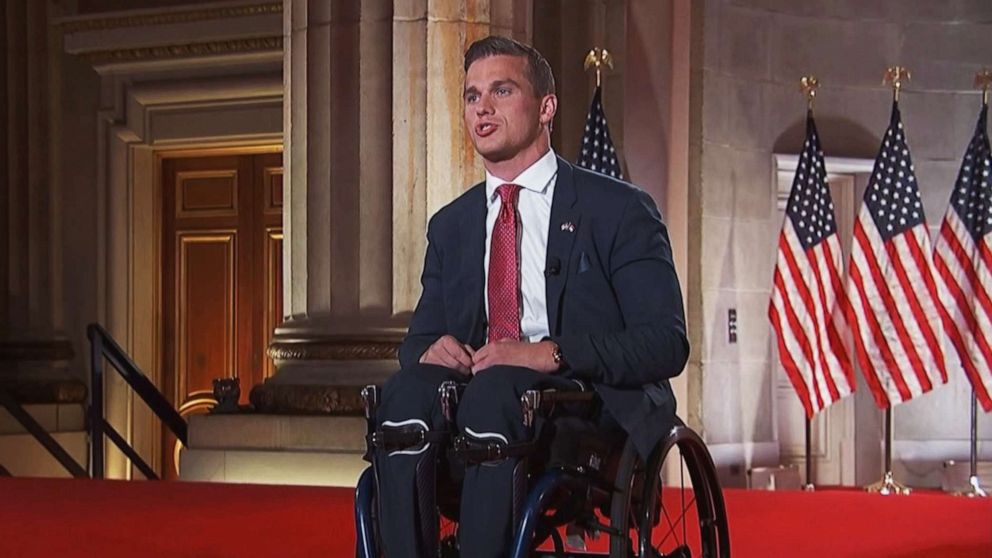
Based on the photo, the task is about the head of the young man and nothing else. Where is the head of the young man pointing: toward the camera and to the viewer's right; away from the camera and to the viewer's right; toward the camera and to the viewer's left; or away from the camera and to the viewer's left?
toward the camera and to the viewer's left

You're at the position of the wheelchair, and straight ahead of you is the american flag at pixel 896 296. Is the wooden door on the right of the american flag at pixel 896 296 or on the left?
left

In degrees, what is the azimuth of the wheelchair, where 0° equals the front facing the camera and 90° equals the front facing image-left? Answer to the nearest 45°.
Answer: approximately 45°

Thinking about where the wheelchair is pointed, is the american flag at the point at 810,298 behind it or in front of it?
behind

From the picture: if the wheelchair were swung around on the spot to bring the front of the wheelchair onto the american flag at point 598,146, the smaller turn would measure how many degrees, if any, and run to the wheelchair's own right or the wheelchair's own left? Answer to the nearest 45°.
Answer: approximately 135° to the wheelchair's own right

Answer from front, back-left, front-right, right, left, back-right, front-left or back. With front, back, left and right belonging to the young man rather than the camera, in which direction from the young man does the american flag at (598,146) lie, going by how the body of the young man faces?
back-right

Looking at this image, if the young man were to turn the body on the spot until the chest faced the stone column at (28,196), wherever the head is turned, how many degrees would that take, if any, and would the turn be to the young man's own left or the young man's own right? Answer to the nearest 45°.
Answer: approximately 90° to the young man's own right

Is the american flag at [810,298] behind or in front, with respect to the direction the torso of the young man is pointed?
behind

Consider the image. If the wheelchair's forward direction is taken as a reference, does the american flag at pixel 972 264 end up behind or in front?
behind
